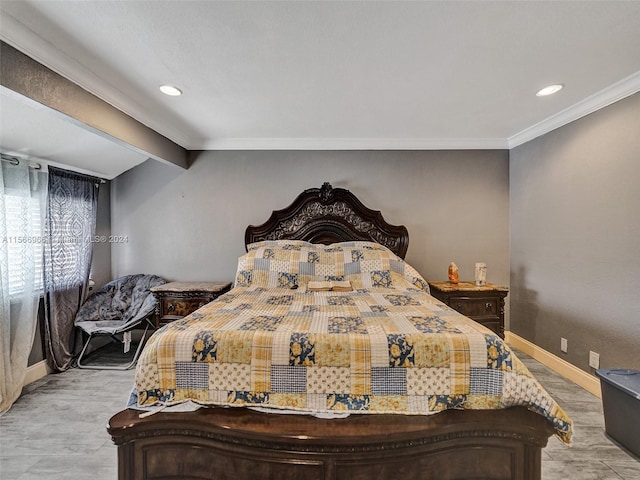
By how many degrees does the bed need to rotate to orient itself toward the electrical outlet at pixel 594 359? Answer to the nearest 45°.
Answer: approximately 135° to its left

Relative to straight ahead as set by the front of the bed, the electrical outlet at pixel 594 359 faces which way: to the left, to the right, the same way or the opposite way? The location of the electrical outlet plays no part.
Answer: to the right

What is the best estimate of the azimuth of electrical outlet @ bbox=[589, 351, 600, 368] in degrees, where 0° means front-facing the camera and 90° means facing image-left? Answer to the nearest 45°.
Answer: approximately 45°

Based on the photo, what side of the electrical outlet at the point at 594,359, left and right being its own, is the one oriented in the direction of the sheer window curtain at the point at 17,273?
front

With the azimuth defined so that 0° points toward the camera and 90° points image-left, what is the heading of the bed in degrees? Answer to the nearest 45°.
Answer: approximately 0°

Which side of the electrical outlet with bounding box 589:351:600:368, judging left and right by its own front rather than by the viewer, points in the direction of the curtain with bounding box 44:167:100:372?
front

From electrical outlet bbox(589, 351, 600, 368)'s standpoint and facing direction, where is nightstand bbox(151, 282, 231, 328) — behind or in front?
in front

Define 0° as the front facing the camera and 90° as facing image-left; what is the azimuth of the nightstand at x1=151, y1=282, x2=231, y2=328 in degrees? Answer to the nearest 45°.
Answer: approximately 0°

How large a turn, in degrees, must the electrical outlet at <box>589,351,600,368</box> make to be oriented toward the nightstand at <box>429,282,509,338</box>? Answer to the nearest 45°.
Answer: approximately 45° to its right

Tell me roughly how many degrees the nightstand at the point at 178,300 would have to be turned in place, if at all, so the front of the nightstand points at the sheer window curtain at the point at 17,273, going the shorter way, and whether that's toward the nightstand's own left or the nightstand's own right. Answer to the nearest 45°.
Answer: approximately 90° to the nightstand's own right

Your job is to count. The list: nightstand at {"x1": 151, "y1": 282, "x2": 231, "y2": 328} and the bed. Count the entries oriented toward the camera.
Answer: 2

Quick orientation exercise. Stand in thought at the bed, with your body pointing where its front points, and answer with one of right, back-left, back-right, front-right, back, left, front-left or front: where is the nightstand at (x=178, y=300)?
back-right

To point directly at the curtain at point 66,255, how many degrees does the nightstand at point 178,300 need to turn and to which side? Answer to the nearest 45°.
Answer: approximately 90° to its right

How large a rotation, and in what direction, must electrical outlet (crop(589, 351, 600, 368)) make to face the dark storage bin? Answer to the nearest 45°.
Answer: approximately 45° to its left
